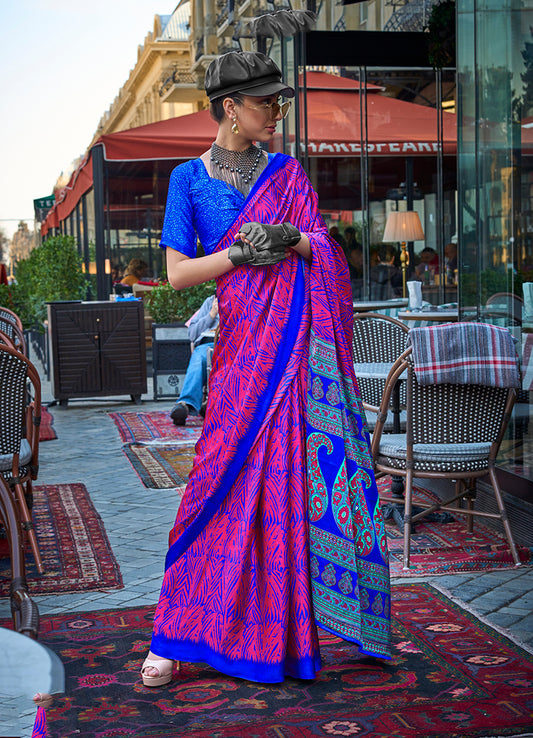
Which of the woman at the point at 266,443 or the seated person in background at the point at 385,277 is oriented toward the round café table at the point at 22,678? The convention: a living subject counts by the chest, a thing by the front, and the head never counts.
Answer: the woman

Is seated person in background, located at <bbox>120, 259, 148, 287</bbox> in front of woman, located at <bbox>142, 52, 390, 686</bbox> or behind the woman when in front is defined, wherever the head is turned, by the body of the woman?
behind

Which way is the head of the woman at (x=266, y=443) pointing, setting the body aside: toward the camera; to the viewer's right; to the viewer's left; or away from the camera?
to the viewer's right

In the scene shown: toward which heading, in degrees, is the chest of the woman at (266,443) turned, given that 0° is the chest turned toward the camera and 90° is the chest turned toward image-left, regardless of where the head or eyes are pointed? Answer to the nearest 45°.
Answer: approximately 0°

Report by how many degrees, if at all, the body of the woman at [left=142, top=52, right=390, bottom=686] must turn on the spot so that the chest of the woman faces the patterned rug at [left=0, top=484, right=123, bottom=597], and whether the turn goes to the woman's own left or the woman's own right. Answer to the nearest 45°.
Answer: approximately 135° to the woman's own right

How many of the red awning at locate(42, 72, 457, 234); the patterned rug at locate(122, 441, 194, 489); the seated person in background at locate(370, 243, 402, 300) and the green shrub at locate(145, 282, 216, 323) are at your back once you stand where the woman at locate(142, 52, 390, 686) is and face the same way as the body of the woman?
4

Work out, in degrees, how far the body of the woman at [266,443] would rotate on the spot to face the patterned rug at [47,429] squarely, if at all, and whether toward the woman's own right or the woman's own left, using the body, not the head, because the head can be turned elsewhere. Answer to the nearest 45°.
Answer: approximately 180°
